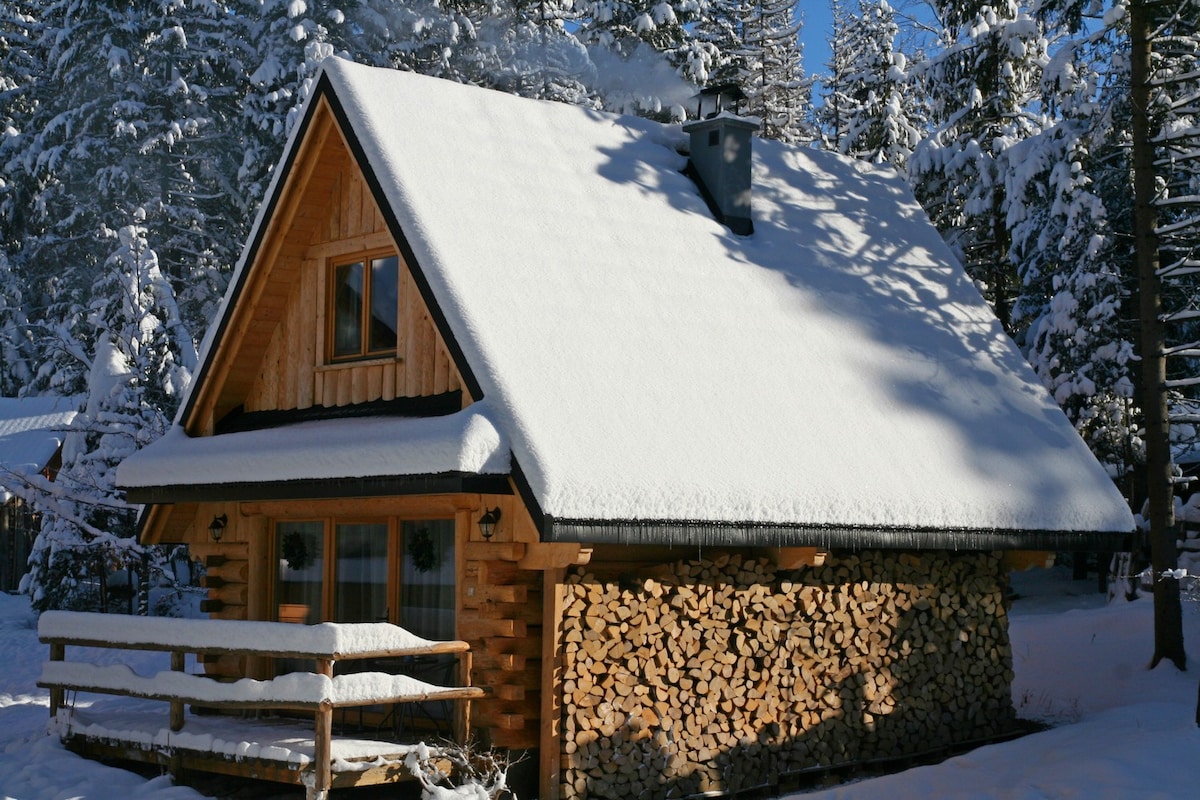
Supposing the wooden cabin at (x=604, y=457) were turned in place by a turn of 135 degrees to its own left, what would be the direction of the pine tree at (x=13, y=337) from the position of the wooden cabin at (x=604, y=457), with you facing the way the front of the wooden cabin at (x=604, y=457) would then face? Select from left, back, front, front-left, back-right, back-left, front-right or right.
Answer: back-left

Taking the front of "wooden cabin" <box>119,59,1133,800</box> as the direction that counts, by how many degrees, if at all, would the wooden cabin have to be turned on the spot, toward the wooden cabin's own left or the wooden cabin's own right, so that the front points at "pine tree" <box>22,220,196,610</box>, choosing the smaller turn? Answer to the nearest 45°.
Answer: approximately 90° to the wooden cabin's own right

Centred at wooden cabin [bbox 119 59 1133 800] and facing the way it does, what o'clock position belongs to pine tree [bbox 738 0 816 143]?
The pine tree is roughly at 5 o'clock from the wooden cabin.

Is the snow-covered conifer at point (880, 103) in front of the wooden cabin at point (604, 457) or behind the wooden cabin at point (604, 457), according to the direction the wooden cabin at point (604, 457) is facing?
behind

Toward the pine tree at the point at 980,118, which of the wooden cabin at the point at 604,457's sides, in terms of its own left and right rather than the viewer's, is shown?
back

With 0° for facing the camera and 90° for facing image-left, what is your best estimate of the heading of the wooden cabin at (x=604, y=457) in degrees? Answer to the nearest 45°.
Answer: approximately 45°

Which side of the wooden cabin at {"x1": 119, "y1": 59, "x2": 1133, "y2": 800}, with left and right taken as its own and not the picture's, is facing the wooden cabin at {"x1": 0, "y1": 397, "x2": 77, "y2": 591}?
right
